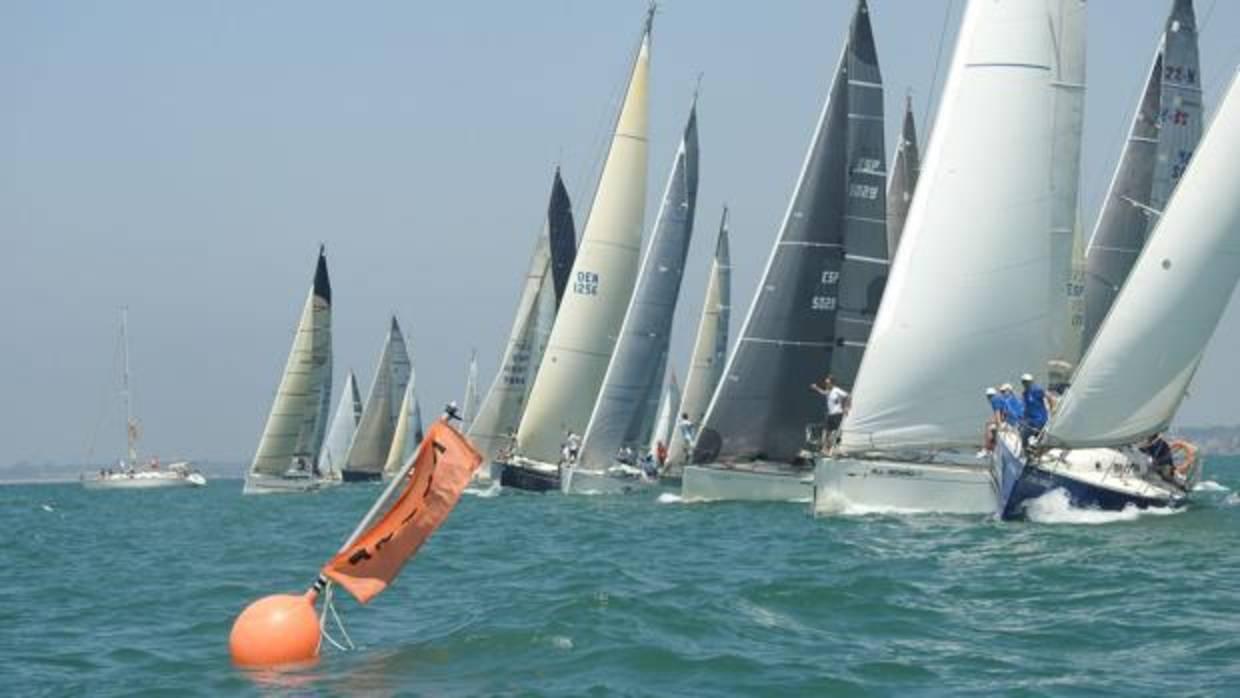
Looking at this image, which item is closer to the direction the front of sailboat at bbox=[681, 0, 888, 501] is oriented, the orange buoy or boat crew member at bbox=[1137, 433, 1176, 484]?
the orange buoy

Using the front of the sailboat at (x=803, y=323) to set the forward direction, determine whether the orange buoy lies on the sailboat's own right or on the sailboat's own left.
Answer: on the sailboat's own left

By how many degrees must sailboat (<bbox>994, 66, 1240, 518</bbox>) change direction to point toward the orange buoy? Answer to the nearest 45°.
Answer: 0° — it already faces it

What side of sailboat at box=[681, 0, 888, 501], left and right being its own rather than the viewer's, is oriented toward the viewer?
left

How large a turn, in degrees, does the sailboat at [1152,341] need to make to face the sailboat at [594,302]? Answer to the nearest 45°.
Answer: approximately 90° to its right

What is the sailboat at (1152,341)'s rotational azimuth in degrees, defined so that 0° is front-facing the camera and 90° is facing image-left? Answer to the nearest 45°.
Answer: approximately 45°
